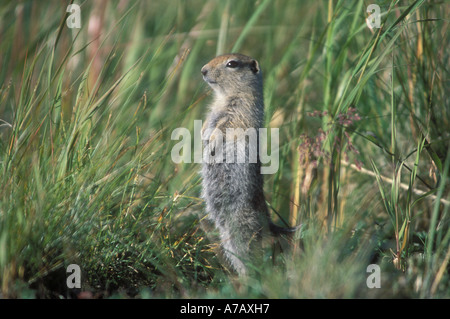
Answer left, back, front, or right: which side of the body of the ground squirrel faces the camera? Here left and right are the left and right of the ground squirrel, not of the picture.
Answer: left
